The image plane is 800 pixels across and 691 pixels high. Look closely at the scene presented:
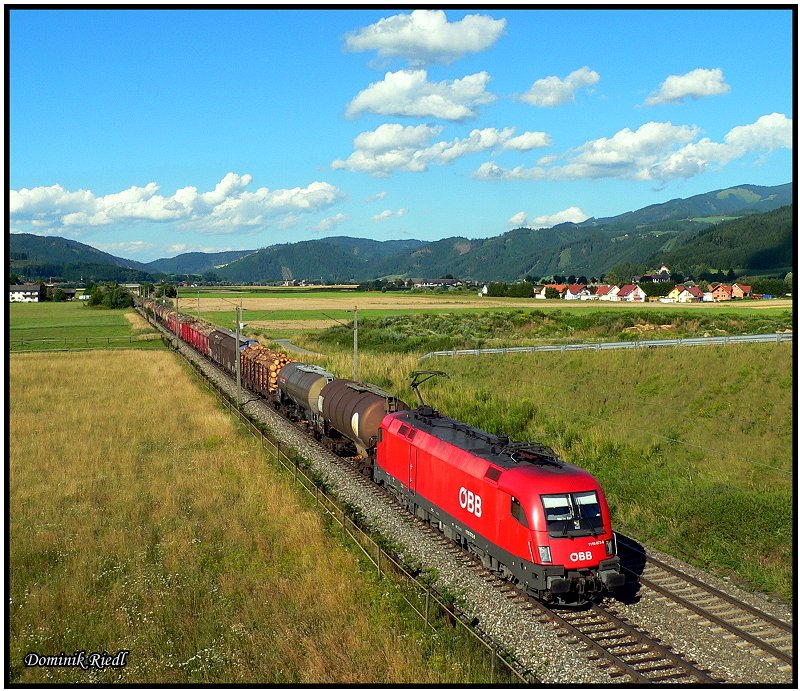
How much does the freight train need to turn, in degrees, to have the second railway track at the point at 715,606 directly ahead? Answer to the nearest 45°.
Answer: approximately 45° to its left

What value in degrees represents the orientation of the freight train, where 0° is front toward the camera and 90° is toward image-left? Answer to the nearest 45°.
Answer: approximately 315°
